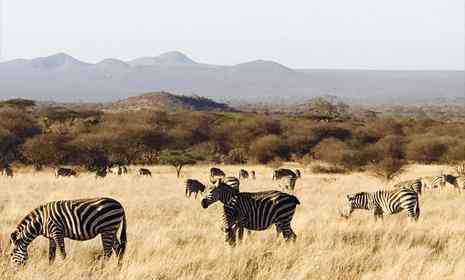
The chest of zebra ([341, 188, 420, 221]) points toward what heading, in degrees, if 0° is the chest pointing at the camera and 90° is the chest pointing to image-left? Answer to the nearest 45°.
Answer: approximately 90°

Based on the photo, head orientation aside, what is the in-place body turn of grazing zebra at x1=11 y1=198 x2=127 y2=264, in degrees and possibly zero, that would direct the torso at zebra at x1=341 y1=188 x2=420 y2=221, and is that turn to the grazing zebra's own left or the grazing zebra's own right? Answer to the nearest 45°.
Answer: approximately 135° to the grazing zebra's own right

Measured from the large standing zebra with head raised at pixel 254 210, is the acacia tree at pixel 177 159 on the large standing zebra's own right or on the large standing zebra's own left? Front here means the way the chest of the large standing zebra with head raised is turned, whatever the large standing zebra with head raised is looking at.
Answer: on the large standing zebra's own right

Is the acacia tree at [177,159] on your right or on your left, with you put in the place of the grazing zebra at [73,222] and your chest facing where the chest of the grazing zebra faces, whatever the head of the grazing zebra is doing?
on your right

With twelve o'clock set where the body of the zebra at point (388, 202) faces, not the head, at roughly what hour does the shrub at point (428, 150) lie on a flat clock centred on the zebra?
The shrub is roughly at 3 o'clock from the zebra.

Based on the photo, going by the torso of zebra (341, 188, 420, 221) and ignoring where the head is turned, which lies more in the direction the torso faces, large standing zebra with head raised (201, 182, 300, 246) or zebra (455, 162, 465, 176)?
the large standing zebra with head raised

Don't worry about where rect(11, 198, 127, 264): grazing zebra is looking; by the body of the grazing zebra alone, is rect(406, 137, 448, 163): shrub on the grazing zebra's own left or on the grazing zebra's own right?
on the grazing zebra's own right

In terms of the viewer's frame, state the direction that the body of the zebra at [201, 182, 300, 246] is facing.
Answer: to the viewer's left

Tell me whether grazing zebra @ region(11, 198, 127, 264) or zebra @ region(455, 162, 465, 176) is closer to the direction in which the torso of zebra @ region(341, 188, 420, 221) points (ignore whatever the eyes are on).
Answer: the grazing zebra

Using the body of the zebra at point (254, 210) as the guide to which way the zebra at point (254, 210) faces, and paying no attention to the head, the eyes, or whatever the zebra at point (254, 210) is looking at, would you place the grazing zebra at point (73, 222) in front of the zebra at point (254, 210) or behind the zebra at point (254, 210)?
in front

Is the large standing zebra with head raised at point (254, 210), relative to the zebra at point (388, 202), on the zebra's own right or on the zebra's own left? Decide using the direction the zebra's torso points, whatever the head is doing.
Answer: on the zebra's own left

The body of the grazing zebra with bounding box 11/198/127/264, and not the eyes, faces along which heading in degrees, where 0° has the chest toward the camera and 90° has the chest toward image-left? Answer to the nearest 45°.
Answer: approximately 90°
